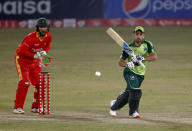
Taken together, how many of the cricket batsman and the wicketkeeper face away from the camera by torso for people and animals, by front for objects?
0

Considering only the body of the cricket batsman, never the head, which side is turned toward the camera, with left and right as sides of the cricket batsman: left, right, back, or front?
front

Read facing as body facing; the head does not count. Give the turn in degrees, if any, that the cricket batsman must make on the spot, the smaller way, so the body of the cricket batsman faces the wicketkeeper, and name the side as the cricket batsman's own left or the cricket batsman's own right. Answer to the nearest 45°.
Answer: approximately 90° to the cricket batsman's own right

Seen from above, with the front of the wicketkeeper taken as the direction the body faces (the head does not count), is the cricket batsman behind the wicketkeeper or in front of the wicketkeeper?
in front

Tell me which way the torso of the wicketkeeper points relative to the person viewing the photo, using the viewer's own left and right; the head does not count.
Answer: facing the viewer and to the right of the viewer
